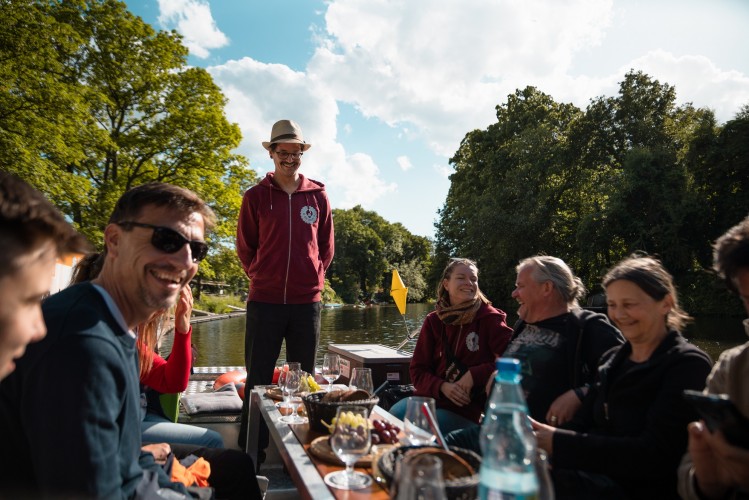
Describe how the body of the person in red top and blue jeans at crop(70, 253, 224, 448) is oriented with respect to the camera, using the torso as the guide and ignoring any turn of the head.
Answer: to the viewer's right

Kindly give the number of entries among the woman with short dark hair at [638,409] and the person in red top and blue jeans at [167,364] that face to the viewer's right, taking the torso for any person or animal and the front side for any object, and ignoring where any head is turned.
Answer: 1

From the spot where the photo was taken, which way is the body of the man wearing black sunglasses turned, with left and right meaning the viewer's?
facing to the right of the viewer

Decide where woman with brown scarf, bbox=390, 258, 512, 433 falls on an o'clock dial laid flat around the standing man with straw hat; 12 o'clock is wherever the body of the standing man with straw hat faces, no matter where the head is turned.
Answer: The woman with brown scarf is roughly at 10 o'clock from the standing man with straw hat.

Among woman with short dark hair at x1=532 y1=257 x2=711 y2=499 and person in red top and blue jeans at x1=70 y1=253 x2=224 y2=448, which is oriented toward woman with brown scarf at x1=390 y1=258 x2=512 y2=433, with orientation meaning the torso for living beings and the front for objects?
the person in red top and blue jeans

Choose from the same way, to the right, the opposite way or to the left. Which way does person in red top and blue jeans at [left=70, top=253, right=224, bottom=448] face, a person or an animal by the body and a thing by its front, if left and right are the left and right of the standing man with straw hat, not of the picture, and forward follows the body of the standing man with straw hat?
to the left

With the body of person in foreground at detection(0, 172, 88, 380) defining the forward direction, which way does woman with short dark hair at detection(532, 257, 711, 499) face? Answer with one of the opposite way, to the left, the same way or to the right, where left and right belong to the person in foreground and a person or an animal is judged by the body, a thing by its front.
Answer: the opposite way

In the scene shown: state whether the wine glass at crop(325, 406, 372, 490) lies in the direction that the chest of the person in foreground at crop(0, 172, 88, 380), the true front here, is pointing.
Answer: yes

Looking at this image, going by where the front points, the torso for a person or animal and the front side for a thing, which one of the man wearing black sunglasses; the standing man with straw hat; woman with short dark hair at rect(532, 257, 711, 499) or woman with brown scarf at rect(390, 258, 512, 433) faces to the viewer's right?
the man wearing black sunglasses

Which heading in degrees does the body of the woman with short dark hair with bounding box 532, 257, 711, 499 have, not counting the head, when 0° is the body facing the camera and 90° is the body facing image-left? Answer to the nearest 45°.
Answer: approximately 45°
